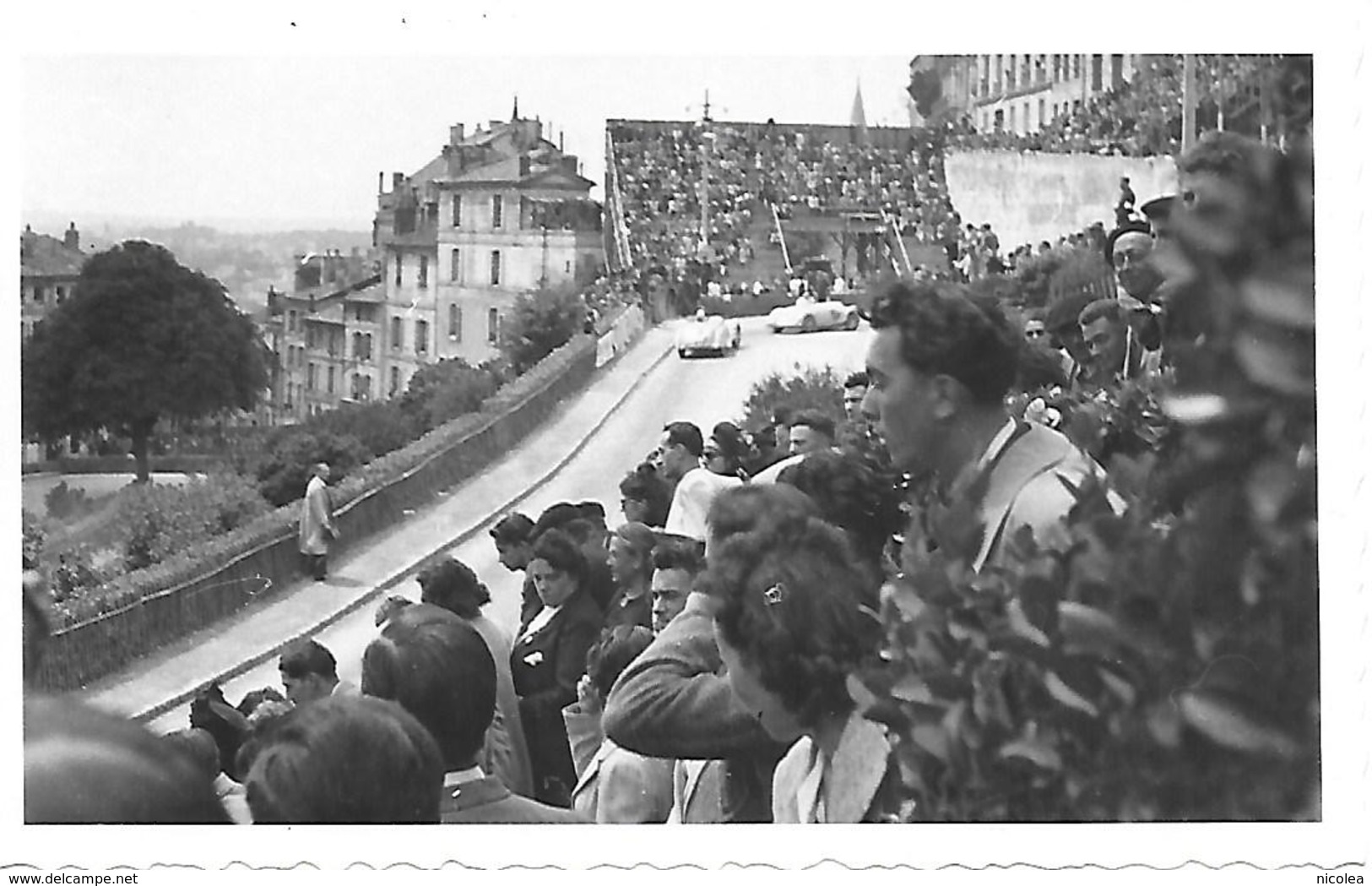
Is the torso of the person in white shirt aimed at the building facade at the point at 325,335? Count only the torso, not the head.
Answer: no

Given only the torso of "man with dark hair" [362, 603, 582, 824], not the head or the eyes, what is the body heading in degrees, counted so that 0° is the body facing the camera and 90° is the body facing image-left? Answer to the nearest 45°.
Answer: approximately 135°

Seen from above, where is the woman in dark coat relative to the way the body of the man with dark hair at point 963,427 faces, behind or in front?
in front

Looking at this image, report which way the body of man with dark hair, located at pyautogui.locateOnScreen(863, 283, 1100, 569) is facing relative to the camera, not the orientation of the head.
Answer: to the viewer's left

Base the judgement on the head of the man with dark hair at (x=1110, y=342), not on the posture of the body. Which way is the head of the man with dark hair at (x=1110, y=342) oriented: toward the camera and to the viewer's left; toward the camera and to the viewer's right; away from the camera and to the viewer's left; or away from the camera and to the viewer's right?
toward the camera and to the viewer's left

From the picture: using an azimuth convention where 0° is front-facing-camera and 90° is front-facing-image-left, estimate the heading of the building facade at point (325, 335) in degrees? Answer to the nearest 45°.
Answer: approximately 45°
